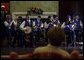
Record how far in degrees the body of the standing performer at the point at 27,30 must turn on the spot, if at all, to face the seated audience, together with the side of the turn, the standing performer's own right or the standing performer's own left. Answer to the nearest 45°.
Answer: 0° — they already face them

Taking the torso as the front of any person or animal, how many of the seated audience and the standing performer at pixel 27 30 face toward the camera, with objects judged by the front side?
1

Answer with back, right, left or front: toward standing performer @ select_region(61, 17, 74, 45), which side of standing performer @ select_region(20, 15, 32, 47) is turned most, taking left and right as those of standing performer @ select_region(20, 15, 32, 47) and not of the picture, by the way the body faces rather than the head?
left

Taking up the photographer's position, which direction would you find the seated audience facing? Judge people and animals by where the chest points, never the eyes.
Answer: facing away from the viewer

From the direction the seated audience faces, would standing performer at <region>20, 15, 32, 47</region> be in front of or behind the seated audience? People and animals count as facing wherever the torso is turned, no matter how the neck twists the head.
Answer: in front

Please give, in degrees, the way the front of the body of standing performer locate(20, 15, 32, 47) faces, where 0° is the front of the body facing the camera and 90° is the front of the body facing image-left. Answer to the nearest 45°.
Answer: approximately 0°

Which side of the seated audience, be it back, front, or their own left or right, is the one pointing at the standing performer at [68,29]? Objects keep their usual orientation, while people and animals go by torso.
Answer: front

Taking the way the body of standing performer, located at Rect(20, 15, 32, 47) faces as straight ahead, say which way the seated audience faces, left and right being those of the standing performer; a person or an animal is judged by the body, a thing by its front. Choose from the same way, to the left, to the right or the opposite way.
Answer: the opposite way
